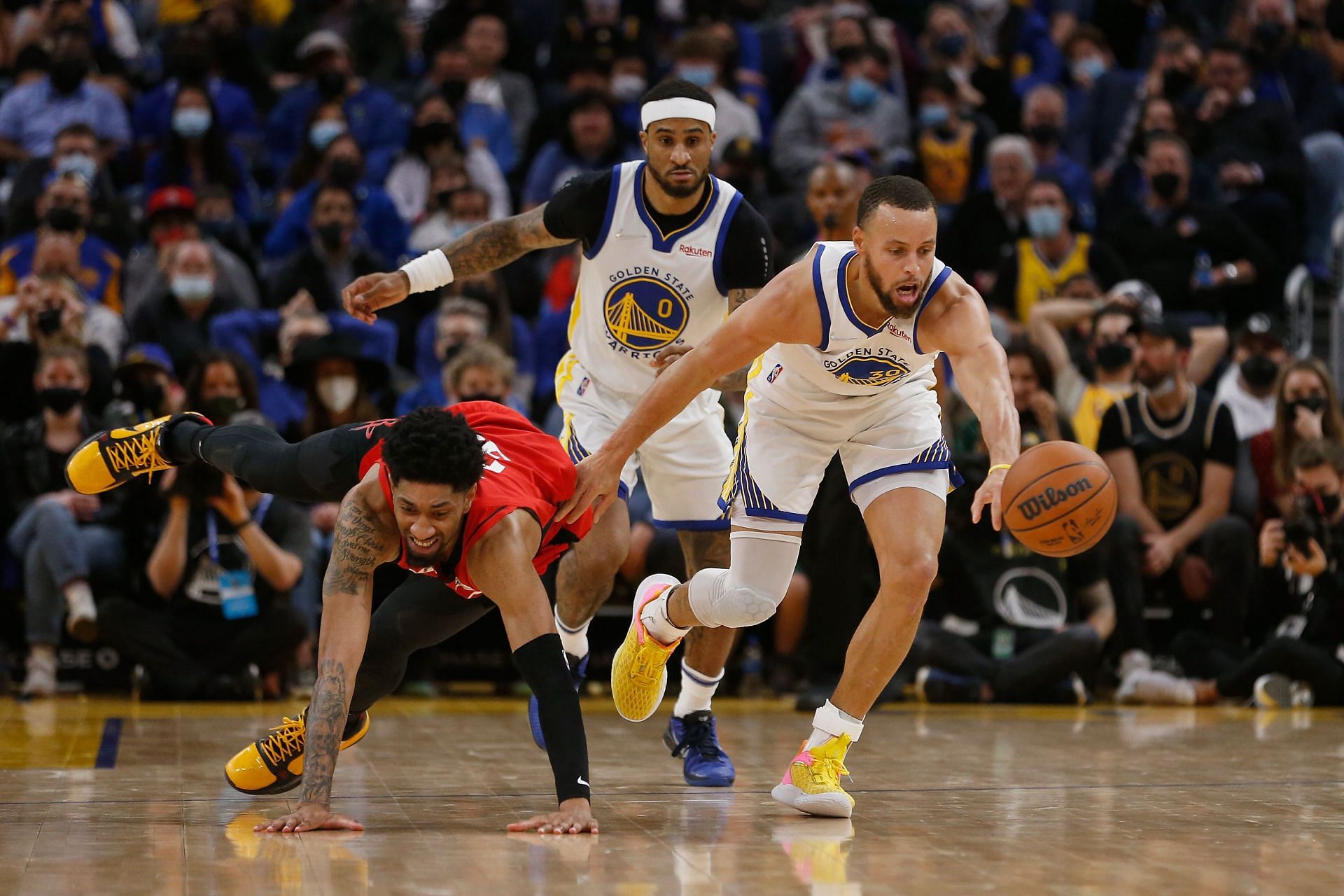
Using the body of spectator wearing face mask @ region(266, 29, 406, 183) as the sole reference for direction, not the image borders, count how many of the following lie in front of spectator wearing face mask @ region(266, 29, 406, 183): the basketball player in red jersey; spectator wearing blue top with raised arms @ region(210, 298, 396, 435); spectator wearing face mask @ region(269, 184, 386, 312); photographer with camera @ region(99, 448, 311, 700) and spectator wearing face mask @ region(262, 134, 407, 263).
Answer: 5

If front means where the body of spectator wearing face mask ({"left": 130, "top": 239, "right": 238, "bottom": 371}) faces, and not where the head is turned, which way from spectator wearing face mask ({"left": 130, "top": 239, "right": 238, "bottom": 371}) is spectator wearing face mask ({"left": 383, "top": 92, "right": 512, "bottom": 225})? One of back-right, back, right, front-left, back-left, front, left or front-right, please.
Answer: back-left

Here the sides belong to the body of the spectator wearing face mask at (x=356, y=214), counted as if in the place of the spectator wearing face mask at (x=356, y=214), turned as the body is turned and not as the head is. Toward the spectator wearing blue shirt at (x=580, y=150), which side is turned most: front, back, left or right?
left

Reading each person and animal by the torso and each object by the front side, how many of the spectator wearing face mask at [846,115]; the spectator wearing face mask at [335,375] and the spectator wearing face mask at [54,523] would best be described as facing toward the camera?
3

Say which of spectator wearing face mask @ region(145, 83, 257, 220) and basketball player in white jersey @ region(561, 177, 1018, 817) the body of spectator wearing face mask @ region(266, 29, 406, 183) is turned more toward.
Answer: the basketball player in white jersey

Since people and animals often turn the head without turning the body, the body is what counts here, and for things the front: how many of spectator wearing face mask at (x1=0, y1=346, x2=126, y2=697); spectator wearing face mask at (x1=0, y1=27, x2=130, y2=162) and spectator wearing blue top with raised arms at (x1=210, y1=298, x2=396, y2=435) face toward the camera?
3

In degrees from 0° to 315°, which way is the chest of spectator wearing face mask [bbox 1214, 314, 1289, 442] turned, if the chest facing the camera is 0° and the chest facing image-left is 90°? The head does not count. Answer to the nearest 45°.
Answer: approximately 0°

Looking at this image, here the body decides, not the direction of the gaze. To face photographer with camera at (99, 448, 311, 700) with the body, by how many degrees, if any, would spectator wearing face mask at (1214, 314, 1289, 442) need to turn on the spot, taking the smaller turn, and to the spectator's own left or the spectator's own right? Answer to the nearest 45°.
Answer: approximately 45° to the spectator's own right

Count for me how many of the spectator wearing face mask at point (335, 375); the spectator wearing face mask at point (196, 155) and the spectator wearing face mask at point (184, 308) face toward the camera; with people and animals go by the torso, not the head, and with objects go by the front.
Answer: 3

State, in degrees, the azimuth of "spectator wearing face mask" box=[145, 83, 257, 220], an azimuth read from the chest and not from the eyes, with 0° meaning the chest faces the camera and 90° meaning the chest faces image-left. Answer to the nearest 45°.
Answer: approximately 0°

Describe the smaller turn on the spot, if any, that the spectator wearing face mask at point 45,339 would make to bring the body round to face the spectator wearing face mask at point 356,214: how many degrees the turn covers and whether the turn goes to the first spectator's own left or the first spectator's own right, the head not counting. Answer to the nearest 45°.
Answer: approximately 135° to the first spectator's own left
